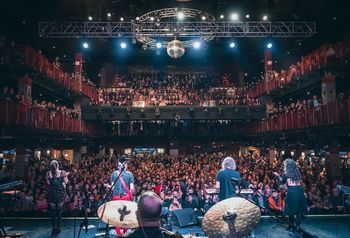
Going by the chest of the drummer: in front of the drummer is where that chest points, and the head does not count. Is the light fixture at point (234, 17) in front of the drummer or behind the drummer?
in front

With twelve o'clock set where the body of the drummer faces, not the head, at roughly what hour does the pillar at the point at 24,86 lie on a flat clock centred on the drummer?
The pillar is roughly at 11 o'clock from the drummer.

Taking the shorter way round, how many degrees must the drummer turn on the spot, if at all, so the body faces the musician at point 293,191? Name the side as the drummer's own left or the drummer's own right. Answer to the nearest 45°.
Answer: approximately 45° to the drummer's own right

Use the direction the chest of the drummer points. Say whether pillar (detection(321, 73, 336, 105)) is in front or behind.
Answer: in front

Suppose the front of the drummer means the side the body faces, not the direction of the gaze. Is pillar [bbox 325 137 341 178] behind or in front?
in front

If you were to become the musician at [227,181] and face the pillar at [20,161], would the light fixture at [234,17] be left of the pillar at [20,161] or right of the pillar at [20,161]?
right

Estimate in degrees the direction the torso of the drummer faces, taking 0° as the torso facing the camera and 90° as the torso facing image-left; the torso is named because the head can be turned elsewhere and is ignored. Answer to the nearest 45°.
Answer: approximately 180°

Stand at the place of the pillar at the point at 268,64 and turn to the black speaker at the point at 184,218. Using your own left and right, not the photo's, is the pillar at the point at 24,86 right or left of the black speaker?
right

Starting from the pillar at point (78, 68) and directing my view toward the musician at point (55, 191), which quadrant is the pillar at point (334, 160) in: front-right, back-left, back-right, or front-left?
front-left

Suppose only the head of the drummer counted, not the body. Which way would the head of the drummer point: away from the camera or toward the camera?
away from the camera
